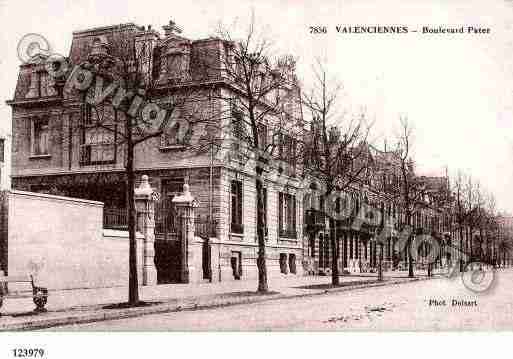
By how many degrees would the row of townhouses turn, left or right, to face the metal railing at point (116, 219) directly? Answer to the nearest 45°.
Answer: approximately 45° to its right

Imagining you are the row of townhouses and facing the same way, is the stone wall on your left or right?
on your right

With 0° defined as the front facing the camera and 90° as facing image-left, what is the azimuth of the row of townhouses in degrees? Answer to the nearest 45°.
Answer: approximately 315°
